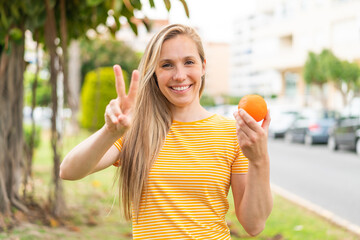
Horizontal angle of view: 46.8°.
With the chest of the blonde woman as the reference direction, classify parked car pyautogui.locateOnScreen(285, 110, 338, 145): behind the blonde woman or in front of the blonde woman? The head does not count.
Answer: behind

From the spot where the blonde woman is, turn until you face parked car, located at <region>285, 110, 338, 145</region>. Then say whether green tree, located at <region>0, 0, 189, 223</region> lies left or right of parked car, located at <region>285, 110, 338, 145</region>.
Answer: left

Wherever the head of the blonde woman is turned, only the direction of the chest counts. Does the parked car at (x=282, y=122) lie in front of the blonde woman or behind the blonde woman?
behind

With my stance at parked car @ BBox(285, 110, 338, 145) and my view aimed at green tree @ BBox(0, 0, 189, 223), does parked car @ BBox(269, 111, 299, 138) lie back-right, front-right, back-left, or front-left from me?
back-right

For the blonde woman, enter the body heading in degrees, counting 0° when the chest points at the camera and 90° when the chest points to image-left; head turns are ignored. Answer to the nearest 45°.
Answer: approximately 0°

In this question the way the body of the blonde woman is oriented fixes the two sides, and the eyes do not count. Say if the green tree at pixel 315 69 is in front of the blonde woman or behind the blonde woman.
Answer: behind

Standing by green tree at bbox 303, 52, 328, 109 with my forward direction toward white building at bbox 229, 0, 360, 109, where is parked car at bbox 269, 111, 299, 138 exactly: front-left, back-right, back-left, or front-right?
back-left

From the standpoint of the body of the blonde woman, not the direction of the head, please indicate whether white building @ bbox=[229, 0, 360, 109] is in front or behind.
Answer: behind

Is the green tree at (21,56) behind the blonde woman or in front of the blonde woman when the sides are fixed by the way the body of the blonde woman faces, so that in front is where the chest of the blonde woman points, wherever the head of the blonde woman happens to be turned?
behind

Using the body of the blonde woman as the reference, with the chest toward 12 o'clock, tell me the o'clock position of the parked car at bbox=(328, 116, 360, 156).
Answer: The parked car is roughly at 7 o'clock from the blonde woman.
